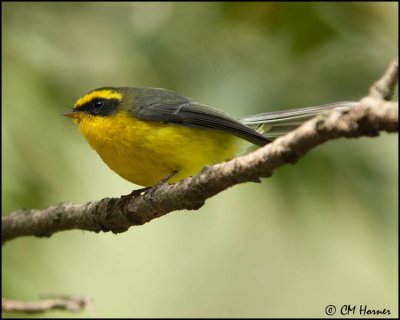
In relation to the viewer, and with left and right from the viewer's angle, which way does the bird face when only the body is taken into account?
facing to the left of the viewer
